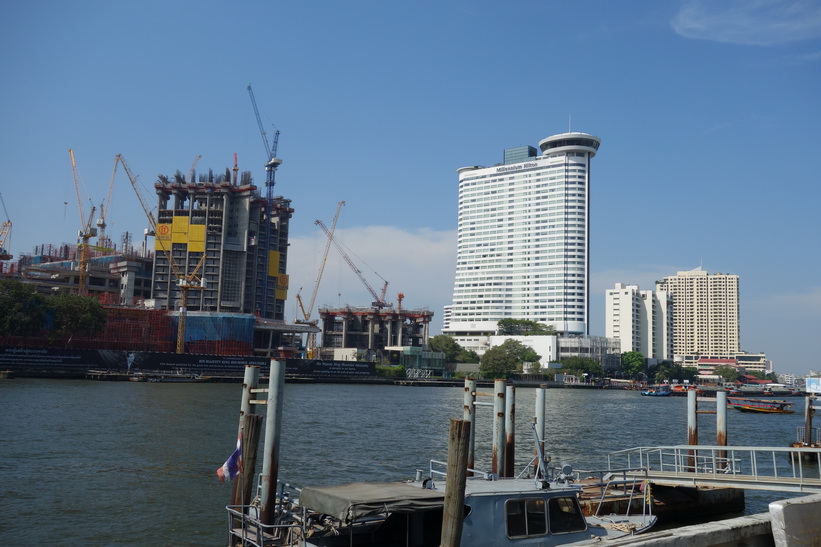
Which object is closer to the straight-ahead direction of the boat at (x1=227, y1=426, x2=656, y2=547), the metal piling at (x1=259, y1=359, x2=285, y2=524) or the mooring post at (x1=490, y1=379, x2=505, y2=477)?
the mooring post

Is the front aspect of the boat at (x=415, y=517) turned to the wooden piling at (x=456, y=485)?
no

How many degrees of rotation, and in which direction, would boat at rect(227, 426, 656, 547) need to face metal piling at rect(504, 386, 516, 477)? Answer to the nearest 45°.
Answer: approximately 90° to its left

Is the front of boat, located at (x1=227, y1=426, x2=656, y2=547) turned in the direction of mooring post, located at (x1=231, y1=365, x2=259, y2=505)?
no

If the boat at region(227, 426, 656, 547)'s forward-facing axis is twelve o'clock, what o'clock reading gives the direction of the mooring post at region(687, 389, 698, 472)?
The mooring post is roughly at 10 o'clock from the boat.

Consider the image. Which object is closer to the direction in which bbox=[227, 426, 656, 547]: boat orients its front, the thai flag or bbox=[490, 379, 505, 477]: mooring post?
the mooring post

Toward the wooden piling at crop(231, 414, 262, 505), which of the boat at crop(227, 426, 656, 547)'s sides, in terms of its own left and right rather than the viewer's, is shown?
back

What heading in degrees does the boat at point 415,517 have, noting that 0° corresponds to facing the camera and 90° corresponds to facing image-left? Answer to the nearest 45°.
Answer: approximately 270°

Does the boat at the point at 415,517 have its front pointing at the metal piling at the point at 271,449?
no
